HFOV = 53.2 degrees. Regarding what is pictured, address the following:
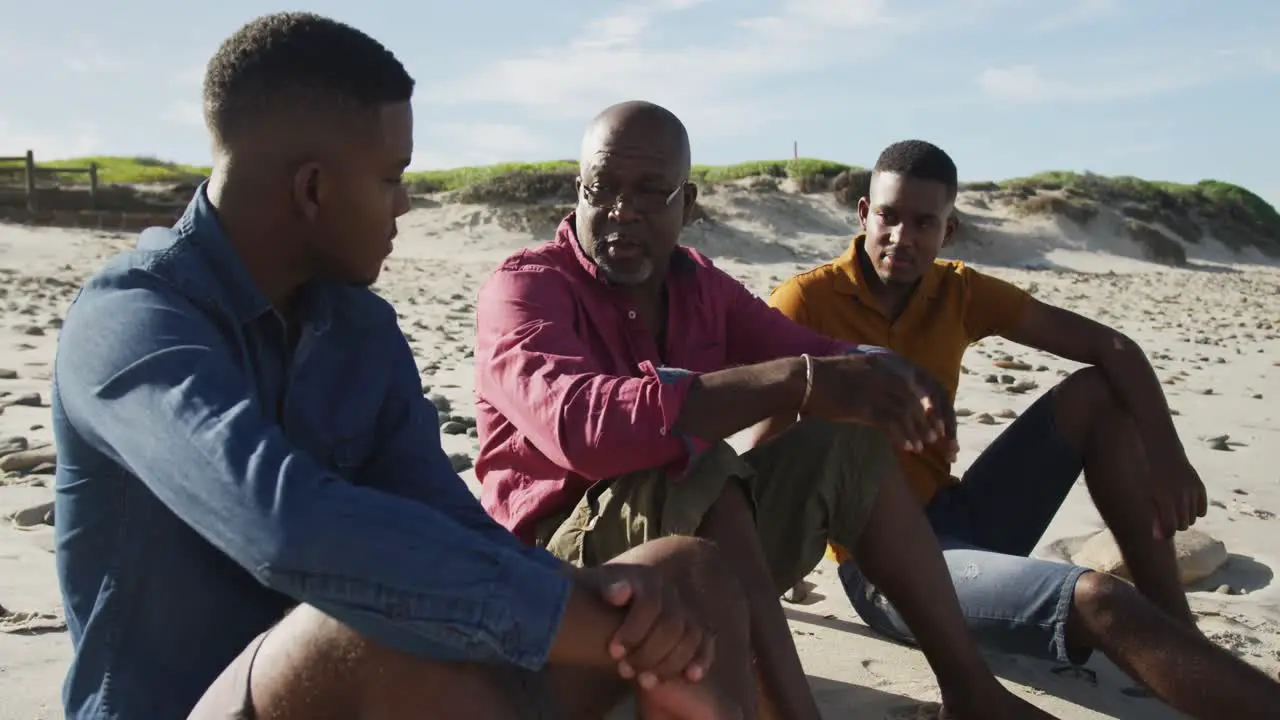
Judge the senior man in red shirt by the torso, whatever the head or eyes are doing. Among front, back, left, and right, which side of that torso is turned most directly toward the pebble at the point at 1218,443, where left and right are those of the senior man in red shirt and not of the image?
left

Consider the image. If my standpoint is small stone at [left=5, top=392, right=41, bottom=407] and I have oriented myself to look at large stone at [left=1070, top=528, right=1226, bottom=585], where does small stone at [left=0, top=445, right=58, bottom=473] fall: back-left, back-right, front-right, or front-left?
front-right

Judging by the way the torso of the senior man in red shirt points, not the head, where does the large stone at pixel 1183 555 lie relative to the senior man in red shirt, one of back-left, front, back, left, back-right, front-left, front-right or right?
left

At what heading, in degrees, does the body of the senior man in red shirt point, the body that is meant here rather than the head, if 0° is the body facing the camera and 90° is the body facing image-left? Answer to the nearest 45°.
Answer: approximately 315°

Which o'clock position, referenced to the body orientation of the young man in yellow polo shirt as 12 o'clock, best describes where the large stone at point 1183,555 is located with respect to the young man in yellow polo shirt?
The large stone is roughly at 9 o'clock from the young man in yellow polo shirt.

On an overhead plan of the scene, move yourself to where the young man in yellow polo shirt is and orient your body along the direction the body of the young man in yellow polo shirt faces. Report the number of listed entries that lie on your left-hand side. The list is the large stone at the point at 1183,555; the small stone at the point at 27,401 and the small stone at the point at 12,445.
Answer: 1

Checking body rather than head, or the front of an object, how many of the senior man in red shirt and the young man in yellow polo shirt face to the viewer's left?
0

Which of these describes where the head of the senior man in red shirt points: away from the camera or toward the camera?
toward the camera

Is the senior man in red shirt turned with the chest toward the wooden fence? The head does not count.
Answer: no

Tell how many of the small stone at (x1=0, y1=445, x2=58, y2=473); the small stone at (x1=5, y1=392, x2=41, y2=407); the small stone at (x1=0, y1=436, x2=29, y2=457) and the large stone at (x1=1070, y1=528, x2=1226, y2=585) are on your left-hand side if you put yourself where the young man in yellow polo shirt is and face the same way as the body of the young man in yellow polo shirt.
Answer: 1

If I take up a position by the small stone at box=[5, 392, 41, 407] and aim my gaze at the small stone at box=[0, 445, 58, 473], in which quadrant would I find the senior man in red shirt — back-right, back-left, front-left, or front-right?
front-left

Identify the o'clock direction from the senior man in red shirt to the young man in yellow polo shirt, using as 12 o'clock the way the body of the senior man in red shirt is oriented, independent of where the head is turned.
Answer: The young man in yellow polo shirt is roughly at 9 o'clock from the senior man in red shirt.

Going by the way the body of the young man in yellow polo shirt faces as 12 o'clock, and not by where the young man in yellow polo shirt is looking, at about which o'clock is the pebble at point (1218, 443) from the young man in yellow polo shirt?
The pebble is roughly at 8 o'clock from the young man in yellow polo shirt.

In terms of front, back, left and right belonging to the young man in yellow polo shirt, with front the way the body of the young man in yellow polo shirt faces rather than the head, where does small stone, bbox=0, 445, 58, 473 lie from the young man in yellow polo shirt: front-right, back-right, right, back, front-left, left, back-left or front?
back-right

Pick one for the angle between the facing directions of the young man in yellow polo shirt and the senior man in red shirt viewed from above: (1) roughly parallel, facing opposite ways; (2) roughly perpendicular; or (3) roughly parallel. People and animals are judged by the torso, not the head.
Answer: roughly parallel
